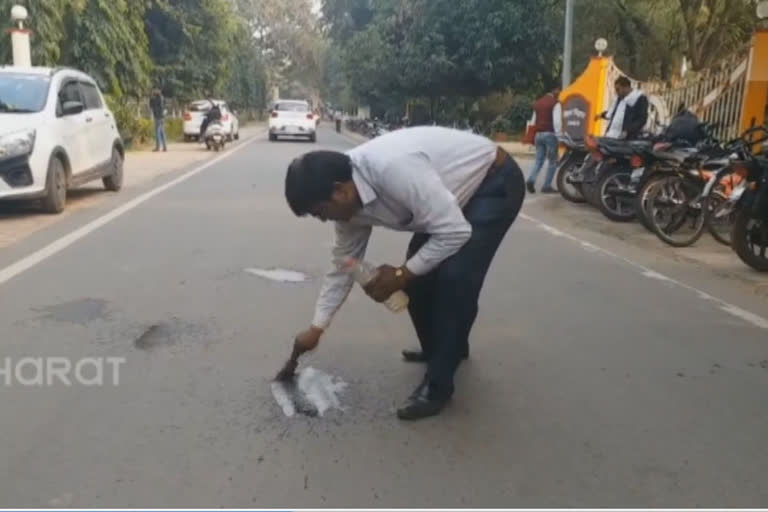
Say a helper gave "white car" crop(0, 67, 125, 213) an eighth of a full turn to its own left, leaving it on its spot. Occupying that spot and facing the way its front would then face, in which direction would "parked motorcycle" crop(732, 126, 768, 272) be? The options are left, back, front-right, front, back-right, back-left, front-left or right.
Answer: front-left

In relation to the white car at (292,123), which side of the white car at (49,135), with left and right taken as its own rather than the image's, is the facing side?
back

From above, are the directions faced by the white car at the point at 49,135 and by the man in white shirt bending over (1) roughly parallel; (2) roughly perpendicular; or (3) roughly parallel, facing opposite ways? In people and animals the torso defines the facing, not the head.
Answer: roughly perpendicular

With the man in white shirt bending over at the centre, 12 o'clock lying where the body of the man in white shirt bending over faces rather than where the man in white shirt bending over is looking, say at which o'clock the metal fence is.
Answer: The metal fence is roughly at 4 o'clock from the man in white shirt bending over.

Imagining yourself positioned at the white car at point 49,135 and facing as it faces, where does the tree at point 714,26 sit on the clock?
The tree is roughly at 7 o'clock from the white car.

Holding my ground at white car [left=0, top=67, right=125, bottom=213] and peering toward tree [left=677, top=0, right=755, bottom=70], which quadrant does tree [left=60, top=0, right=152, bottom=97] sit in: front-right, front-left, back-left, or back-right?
front-left

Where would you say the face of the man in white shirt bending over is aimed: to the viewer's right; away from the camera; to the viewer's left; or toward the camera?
to the viewer's left

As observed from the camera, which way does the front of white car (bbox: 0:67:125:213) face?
facing the viewer and to the left of the viewer

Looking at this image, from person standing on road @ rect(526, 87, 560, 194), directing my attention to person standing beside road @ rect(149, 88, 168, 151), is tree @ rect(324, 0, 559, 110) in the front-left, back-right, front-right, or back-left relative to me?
front-right

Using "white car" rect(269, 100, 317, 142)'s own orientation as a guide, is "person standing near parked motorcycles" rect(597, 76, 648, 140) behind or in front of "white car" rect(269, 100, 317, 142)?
behind

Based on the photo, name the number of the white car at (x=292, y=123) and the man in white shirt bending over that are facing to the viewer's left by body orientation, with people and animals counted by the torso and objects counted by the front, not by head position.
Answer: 1

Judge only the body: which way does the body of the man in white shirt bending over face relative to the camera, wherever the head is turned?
to the viewer's left

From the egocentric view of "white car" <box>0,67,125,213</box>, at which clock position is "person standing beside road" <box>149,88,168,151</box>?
The person standing beside road is roughly at 5 o'clock from the white car.
